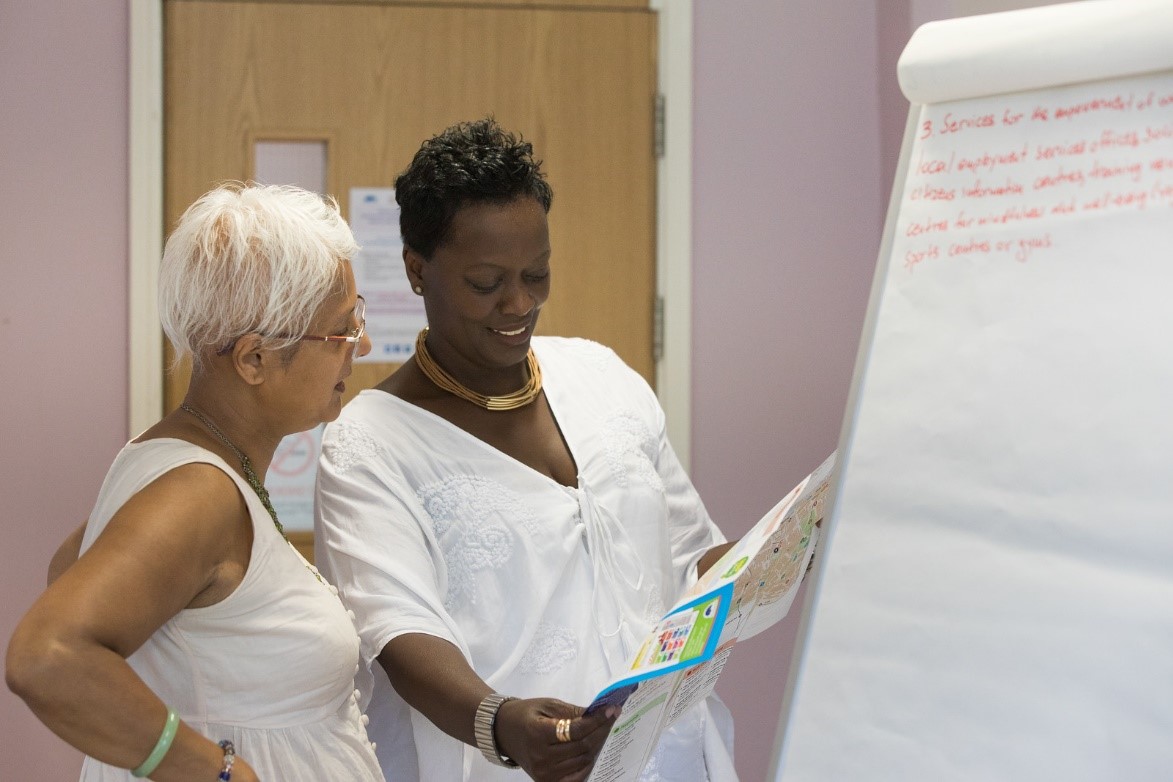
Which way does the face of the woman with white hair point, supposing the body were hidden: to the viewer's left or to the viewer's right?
to the viewer's right

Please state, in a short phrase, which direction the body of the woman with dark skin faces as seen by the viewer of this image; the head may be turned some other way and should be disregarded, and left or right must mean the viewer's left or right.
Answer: facing the viewer and to the right of the viewer

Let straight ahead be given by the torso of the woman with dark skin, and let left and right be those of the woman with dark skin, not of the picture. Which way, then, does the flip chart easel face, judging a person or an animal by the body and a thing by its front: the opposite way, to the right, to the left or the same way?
to the right

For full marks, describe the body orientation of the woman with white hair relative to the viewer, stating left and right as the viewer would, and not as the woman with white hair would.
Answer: facing to the right of the viewer

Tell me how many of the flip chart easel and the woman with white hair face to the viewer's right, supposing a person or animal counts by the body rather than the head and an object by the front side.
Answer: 1

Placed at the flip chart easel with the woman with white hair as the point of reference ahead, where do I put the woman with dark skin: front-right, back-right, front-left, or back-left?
front-right

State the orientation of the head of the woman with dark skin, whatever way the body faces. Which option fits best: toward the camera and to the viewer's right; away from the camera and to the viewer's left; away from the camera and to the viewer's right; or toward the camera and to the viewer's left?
toward the camera and to the viewer's right

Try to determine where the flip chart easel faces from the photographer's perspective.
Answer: facing the viewer and to the left of the viewer
